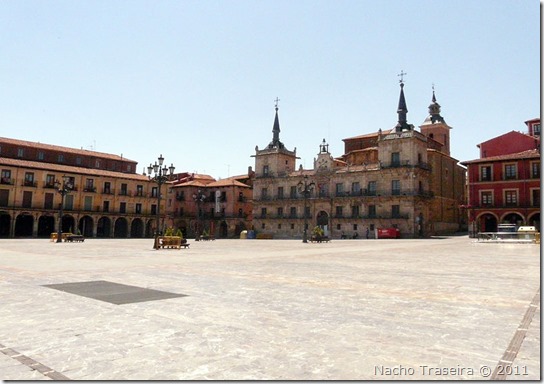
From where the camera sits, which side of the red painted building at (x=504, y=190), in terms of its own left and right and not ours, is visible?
front

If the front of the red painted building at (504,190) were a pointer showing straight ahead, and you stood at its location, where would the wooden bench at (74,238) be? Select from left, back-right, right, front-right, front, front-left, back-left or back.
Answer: front-right
